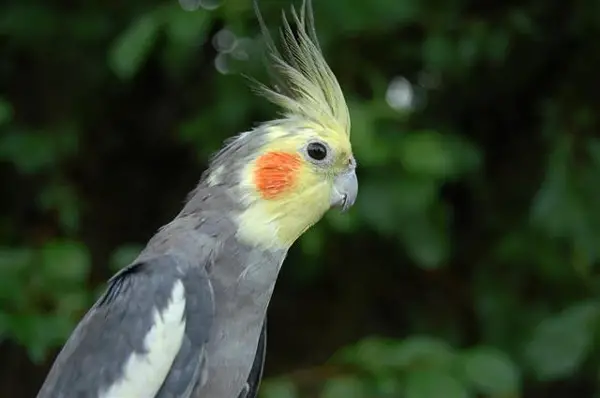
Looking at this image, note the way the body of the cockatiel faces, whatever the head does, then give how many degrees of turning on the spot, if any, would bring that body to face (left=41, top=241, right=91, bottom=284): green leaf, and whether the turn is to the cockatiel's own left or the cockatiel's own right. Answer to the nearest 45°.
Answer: approximately 135° to the cockatiel's own left

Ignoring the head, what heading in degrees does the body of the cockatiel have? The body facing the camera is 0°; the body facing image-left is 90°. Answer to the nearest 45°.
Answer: approximately 270°

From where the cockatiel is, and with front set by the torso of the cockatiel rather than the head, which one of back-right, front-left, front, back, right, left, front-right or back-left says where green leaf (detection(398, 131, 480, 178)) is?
front-left

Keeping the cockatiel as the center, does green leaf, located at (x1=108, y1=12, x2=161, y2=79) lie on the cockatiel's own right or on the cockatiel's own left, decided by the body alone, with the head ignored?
on the cockatiel's own left

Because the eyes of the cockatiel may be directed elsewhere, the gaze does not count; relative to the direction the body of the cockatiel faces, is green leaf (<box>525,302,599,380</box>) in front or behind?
in front

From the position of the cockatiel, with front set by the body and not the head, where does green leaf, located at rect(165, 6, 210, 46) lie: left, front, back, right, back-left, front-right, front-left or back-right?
left
